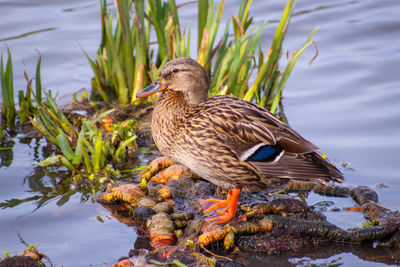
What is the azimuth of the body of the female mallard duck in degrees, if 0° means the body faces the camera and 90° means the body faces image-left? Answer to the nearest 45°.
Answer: approximately 90°

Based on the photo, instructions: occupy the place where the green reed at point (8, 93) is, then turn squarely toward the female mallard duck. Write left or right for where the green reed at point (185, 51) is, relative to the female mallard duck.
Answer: left

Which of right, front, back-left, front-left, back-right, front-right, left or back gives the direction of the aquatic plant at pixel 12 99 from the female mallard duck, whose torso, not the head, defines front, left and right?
front-right

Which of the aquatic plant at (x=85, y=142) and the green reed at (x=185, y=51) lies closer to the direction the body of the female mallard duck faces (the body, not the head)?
the aquatic plant

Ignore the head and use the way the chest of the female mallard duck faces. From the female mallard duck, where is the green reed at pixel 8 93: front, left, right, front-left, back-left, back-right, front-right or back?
front-right

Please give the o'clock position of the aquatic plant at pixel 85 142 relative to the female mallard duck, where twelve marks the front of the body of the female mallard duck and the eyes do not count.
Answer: The aquatic plant is roughly at 1 o'clock from the female mallard duck.

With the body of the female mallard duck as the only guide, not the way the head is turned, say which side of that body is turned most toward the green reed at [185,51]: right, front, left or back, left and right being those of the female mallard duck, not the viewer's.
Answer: right
